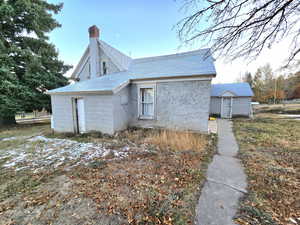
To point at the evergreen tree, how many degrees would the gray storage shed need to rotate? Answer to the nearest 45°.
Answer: approximately 45° to its right

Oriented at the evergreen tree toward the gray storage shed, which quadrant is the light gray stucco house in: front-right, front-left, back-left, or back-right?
front-right

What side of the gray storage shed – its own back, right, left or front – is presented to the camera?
front

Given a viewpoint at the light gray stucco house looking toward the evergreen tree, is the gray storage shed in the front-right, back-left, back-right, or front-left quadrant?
back-right

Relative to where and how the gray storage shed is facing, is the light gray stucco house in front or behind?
in front
